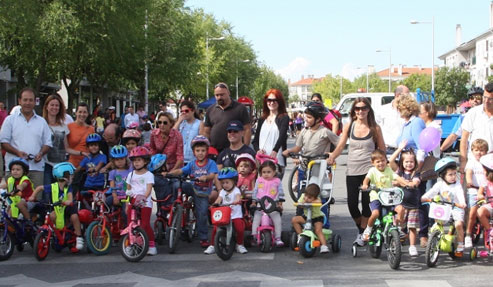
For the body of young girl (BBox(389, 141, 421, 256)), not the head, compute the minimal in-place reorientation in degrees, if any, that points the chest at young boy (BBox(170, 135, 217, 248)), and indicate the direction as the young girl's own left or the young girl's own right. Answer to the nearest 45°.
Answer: approximately 90° to the young girl's own right

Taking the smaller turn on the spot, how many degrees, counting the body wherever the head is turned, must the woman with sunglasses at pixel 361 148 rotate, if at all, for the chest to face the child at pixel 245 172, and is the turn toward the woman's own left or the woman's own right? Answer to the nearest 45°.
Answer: approximately 90° to the woman's own right
